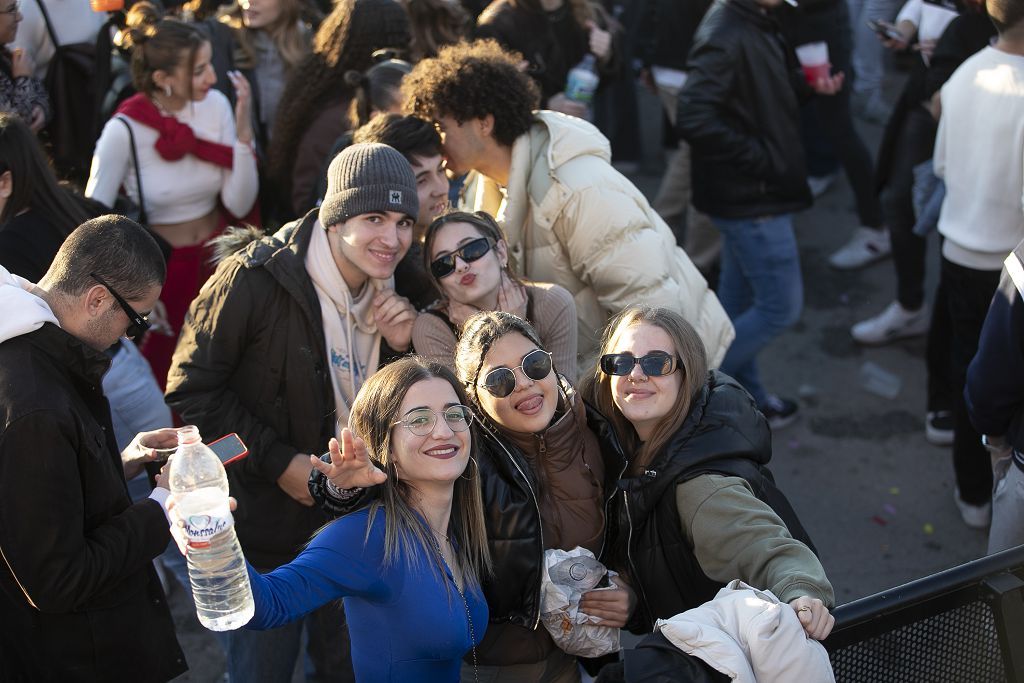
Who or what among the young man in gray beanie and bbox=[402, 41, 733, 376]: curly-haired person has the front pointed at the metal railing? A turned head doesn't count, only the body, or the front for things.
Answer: the young man in gray beanie

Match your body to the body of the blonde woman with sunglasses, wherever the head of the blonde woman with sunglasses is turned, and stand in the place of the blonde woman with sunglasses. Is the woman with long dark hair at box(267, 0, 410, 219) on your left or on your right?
on your right

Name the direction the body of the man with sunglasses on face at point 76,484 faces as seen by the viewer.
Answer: to the viewer's right

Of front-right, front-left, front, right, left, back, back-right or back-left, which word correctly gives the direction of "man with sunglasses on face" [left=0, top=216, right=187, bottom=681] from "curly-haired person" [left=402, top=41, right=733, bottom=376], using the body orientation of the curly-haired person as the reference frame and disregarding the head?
front-left

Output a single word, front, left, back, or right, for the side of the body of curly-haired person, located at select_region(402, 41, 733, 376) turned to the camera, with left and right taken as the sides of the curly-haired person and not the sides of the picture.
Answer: left

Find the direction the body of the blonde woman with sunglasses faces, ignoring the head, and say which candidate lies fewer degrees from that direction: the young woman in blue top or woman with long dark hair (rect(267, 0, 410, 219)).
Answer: the young woman in blue top
